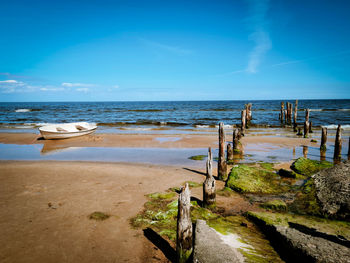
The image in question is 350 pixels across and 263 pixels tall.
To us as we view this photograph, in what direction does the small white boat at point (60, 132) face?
facing the viewer and to the left of the viewer

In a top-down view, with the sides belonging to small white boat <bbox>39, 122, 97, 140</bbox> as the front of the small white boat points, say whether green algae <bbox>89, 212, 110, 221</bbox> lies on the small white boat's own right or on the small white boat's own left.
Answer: on the small white boat's own left

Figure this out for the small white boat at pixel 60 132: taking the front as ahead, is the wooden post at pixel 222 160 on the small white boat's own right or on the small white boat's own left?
on the small white boat's own left

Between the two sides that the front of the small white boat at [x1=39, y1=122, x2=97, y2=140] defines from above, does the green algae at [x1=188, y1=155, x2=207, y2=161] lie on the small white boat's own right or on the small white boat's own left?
on the small white boat's own left

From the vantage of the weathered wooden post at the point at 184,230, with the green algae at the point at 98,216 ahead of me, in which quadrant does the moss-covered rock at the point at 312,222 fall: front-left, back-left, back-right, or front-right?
back-right

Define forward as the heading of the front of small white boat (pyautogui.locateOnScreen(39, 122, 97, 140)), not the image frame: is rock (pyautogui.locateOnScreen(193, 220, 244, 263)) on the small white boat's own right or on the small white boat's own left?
on the small white boat's own left

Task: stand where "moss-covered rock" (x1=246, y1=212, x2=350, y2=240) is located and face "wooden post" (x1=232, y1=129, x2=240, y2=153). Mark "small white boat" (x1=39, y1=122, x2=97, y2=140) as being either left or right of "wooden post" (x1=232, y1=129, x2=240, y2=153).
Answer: left

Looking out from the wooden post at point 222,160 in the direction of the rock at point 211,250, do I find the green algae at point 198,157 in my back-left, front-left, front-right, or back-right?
back-right
